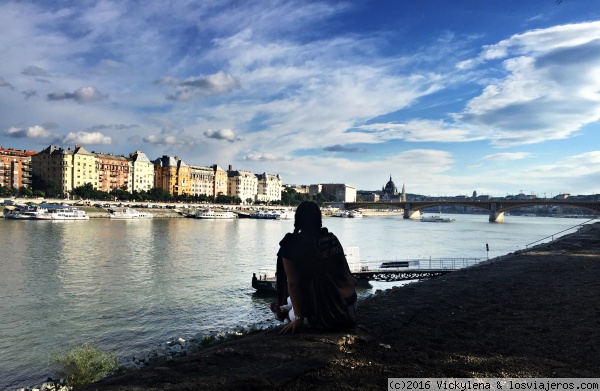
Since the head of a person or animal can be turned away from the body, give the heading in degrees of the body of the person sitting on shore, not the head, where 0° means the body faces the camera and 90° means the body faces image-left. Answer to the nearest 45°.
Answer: approximately 135°

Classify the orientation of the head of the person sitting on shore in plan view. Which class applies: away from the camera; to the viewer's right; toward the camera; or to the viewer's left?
away from the camera
